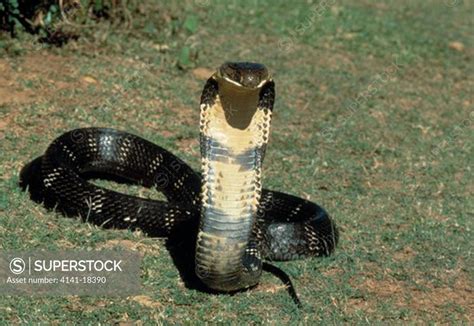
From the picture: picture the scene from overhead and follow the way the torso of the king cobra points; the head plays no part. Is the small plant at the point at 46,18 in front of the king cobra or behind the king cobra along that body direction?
behind

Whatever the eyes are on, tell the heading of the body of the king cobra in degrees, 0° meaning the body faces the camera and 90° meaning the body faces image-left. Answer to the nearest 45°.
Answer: approximately 0°
